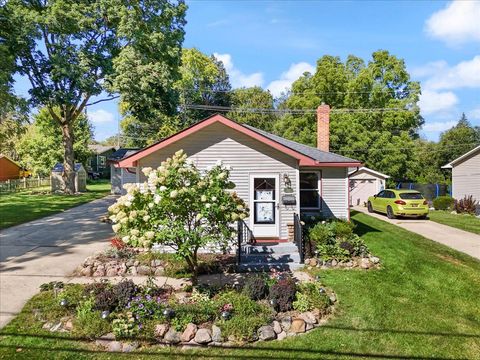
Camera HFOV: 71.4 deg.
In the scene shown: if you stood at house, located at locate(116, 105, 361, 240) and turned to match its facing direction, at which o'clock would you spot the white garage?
The white garage is roughly at 7 o'clock from the house.

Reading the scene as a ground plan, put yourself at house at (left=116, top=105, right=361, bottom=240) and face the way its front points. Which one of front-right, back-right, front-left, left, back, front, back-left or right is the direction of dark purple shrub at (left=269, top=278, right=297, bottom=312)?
front

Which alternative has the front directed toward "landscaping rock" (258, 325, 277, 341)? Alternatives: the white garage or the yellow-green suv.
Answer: the white garage

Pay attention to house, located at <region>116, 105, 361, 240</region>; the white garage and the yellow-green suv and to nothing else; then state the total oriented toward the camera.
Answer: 2

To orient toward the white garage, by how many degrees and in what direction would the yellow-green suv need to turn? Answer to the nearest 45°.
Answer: approximately 45° to its right

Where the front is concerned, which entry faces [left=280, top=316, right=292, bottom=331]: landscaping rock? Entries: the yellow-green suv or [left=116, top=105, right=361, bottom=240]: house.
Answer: the house

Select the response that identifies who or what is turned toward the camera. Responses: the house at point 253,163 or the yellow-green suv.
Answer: the house

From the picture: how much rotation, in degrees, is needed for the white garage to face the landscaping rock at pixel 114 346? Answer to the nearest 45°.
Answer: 0° — it already faces it

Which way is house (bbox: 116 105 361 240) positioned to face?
toward the camera

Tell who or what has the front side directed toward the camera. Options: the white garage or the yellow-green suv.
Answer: the white garage

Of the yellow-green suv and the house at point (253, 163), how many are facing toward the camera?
1

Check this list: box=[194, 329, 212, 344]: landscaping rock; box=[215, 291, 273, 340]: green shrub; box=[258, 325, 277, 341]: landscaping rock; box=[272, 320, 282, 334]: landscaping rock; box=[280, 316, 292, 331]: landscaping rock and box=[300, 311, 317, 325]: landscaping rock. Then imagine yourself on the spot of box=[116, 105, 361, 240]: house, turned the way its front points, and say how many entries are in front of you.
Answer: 6

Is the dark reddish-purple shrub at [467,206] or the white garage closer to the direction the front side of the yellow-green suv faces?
the white garage

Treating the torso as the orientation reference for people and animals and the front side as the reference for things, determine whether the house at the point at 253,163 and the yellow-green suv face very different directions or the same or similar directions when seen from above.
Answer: very different directions

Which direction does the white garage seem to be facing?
toward the camera

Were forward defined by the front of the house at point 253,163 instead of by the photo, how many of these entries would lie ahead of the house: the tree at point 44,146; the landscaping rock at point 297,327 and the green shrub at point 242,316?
2
